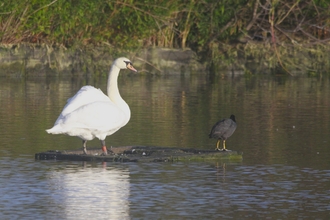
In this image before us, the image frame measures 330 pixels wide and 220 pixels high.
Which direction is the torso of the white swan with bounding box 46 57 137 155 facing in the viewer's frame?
to the viewer's right
